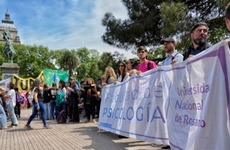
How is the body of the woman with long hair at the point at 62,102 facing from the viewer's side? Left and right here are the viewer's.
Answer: facing the viewer and to the left of the viewer

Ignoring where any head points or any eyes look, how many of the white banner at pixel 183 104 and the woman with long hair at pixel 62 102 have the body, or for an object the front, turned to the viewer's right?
0

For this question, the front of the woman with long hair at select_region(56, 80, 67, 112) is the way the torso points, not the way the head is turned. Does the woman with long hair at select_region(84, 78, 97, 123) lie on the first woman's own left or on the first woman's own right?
on the first woman's own left

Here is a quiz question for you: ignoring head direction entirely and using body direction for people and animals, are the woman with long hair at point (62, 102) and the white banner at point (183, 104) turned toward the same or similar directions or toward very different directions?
same or similar directions

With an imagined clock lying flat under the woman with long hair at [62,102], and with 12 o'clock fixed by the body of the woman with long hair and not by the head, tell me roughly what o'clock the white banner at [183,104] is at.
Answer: The white banner is roughly at 5 o'clock from the woman with long hair.

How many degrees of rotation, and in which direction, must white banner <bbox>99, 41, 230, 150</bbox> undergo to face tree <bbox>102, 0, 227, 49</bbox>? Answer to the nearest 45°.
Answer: approximately 135° to its right

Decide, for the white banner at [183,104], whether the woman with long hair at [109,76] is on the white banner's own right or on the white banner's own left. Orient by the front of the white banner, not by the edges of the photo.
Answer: on the white banner's own right
